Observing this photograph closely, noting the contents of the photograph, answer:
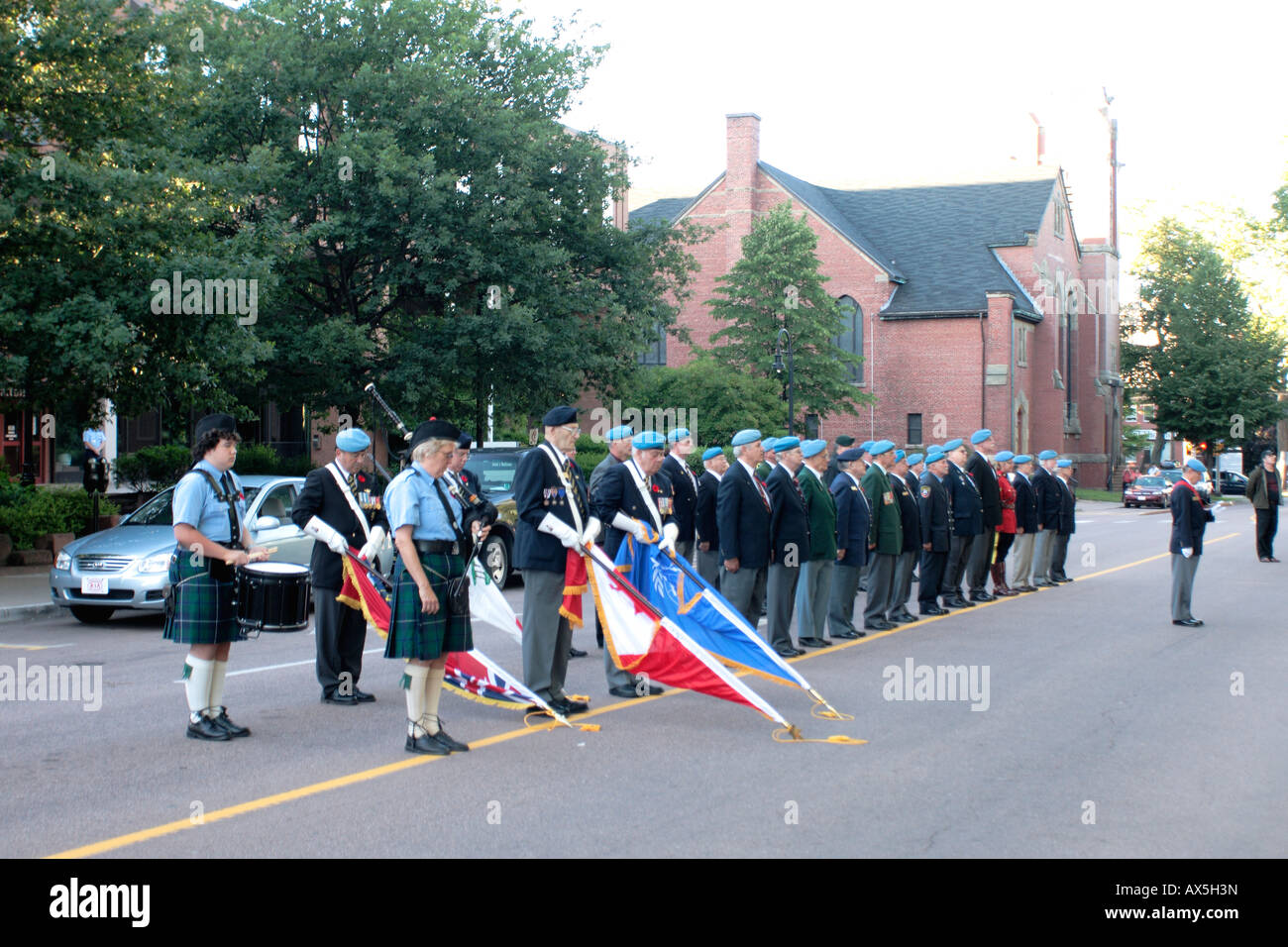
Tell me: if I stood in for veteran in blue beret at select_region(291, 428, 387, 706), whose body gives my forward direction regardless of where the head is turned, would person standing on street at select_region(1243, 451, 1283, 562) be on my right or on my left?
on my left

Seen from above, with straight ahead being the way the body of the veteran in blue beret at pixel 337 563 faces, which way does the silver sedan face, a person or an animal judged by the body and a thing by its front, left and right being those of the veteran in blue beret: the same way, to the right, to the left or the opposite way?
to the right

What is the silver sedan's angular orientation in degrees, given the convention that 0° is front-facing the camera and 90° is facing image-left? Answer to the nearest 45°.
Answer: approximately 45°

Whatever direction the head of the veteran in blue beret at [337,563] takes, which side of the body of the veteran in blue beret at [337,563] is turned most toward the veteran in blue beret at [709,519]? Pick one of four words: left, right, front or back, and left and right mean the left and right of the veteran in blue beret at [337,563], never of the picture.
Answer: left

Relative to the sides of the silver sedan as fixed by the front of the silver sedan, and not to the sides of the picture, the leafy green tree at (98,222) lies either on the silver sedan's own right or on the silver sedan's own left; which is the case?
on the silver sedan's own right

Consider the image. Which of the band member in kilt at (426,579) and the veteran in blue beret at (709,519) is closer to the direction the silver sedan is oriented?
the band member in kilt

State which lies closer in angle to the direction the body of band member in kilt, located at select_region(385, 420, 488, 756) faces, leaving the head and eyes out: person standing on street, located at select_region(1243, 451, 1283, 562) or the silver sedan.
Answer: the person standing on street
